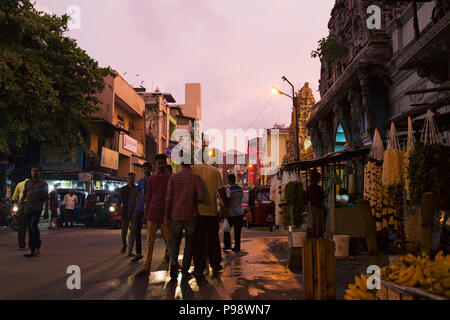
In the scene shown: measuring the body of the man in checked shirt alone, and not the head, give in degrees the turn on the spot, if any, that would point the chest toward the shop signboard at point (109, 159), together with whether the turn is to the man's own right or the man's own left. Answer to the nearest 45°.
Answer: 0° — they already face it

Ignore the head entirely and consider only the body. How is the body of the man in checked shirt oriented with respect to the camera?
away from the camera

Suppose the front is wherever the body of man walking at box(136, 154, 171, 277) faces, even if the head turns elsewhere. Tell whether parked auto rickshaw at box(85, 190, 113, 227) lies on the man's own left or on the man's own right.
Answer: on the man's own right

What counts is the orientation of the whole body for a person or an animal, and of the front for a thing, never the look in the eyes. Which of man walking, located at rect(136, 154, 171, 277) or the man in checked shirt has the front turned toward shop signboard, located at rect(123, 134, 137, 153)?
the man in checked shirt

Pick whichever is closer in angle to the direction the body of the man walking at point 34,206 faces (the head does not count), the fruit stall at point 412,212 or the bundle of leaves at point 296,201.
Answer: the fruit stall

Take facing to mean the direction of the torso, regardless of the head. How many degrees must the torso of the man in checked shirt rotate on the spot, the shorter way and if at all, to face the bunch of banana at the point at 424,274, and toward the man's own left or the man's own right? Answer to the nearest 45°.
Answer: approximately 135° to the man's own right

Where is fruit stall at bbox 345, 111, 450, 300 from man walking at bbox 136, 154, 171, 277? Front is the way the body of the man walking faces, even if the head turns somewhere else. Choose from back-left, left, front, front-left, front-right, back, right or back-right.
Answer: left

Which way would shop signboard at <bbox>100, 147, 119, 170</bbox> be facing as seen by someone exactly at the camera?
facing the viewer and to the right of the viewer

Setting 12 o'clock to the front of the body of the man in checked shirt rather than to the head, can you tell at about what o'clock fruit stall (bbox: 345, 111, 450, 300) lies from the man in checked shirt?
The fruit stall is roughly at 4 o'clock from the man in checked shirt.

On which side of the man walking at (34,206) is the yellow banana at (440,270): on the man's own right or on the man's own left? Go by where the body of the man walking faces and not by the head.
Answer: on the man's own left

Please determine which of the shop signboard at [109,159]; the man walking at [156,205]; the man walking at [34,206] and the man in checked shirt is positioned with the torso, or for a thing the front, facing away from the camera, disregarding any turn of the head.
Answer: the man in checked shirt

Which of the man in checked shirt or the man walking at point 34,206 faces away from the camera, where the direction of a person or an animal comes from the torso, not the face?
the man in checked shirt

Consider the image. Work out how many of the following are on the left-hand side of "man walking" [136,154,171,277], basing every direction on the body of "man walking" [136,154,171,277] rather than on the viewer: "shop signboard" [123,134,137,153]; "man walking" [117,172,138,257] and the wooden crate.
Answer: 1

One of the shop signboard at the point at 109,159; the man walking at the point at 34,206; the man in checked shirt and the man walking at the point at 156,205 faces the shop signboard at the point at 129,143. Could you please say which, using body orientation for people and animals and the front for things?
the man in checked shirt
